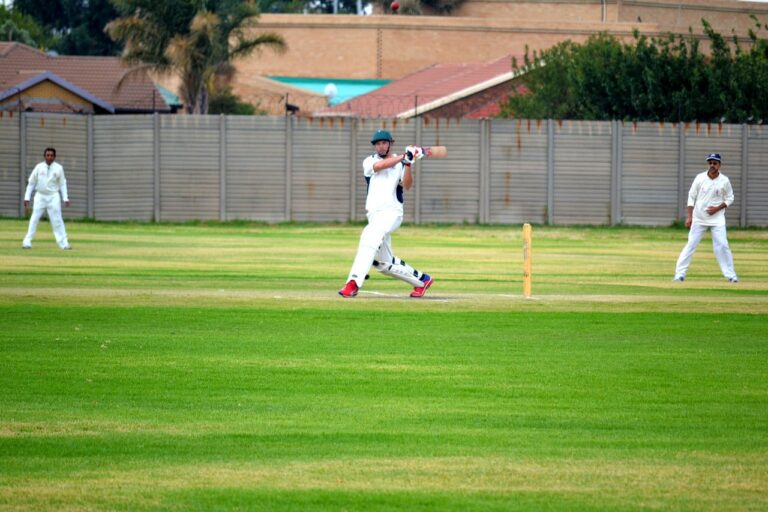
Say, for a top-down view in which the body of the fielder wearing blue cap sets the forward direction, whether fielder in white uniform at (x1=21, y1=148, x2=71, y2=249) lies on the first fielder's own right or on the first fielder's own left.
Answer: on the first fielder's own right

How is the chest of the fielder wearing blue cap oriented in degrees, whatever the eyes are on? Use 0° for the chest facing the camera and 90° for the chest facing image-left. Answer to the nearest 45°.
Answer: approximately 0°

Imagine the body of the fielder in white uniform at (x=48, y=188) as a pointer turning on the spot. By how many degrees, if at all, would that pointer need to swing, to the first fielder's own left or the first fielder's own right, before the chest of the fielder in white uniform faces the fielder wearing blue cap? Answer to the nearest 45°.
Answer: approximately 45° to the first fielder's own left

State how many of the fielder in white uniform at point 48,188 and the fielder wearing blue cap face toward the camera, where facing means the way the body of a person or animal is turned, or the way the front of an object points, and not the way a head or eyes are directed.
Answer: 2

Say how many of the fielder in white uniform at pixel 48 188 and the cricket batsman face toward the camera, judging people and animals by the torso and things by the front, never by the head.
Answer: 2

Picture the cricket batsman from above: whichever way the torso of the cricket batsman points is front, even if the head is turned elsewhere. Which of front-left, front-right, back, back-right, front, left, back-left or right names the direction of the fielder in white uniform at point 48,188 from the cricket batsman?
back-right

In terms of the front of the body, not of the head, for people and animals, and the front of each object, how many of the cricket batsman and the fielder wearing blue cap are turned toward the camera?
2

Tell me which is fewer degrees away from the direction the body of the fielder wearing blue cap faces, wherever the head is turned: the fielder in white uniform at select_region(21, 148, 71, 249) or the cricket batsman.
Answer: the cricket batsman
